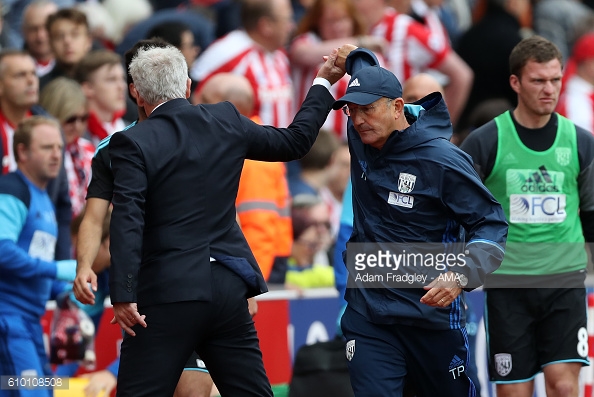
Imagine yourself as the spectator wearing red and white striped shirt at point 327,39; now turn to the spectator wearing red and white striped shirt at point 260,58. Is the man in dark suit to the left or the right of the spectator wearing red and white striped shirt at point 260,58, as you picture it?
left

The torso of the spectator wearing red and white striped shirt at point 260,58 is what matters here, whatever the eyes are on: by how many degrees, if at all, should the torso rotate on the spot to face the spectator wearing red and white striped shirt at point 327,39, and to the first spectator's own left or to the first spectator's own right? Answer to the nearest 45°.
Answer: approximately 90° to the first spectator's own left

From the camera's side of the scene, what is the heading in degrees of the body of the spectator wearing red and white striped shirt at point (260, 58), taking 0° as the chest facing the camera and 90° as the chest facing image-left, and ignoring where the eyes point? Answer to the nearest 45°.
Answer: approximately 315°

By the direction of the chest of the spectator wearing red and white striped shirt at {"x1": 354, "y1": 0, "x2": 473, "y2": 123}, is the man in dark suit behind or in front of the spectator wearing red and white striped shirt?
in front

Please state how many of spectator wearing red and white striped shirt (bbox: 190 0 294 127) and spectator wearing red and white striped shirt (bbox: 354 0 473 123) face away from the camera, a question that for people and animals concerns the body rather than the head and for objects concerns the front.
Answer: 0

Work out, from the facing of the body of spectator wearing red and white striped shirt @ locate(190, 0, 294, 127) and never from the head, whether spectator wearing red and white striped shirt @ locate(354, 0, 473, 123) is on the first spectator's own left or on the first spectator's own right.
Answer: on the first spectator's own left

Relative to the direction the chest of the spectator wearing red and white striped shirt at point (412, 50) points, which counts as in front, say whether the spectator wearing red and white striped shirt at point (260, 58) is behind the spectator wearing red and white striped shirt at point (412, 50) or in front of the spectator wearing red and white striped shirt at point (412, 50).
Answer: in front

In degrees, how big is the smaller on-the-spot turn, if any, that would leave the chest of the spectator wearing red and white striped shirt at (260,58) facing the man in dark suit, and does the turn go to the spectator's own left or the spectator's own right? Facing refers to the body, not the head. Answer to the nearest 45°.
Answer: approximately 45° to the spectator's own right

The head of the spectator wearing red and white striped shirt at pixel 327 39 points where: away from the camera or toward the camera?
toward the camera

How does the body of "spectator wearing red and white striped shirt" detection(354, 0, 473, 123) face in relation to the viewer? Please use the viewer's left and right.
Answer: facing the viewer and to the left of the viewer

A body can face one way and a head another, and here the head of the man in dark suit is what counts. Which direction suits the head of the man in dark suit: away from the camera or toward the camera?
away from the camera
